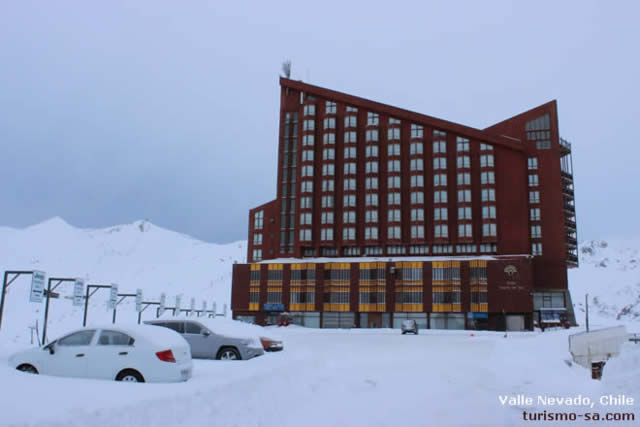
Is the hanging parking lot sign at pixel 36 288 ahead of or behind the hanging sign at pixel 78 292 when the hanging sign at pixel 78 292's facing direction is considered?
ahead

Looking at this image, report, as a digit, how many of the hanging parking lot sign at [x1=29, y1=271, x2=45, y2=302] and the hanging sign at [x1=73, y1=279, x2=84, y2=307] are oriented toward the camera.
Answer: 2

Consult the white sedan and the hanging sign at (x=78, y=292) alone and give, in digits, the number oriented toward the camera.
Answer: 1

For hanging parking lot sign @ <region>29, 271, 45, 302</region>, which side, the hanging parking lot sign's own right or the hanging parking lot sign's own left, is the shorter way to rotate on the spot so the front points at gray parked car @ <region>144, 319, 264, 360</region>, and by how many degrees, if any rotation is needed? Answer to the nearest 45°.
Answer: approximately 45° to the hanging parking lot sign's own left

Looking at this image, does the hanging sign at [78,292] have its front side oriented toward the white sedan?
yes

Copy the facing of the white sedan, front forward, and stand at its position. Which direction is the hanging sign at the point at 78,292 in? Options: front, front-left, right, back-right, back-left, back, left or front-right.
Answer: front-right

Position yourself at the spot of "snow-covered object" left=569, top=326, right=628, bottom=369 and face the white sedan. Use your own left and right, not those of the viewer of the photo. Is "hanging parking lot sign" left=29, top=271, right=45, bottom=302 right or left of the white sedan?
right

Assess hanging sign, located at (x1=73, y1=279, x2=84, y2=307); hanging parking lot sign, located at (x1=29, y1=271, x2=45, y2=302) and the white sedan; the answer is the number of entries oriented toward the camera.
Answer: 2

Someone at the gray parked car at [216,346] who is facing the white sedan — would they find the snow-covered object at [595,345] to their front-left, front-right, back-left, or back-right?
back-left

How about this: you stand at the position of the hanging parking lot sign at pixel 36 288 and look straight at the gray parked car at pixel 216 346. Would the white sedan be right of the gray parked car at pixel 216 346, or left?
right

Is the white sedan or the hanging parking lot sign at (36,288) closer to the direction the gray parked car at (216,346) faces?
the white sedan

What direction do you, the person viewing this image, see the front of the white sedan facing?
facing away from the viewer and to the left of the viewer
